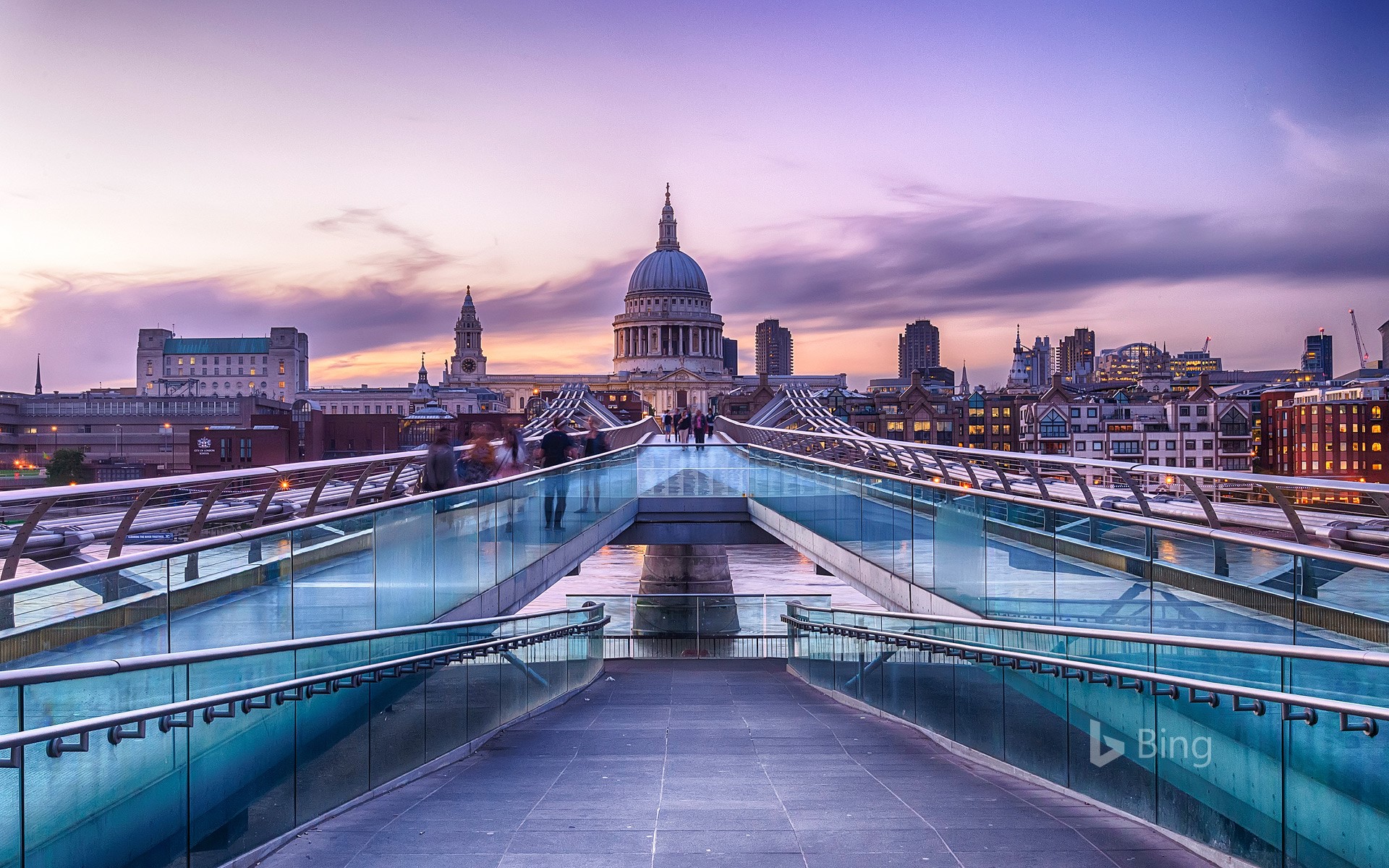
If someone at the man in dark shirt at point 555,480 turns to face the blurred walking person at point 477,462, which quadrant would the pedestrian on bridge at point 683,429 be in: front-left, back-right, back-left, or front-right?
back-right

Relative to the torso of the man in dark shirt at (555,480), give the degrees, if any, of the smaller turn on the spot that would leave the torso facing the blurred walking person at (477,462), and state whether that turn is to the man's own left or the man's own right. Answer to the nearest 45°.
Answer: approximately 135° to the man's own left

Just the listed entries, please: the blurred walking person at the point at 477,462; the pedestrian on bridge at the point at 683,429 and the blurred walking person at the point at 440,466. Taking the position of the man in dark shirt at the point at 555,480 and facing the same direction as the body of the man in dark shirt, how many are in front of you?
1

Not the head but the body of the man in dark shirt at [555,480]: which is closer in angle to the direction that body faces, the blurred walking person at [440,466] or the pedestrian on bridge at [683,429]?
the pedestrian on bridge

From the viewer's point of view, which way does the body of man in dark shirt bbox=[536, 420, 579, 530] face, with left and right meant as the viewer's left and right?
facing away from the viewer

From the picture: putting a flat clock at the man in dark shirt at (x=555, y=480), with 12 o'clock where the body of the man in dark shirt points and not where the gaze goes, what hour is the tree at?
The tree is roughly at 11 o'clock from the man in dark shirt.

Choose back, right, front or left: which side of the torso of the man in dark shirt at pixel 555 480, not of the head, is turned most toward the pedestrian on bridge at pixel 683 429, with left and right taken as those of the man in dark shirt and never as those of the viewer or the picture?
front
